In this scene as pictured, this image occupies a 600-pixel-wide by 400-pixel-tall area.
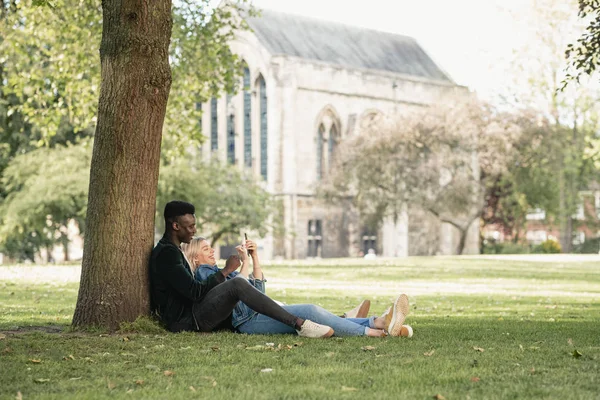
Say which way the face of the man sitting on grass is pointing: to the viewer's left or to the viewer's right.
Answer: to the viewer's right

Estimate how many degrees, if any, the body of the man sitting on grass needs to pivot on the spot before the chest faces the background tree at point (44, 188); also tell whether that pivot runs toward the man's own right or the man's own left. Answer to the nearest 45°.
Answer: approximately 90° to the man's own left

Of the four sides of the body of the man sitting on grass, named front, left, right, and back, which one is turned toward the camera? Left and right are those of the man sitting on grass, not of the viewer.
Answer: right
